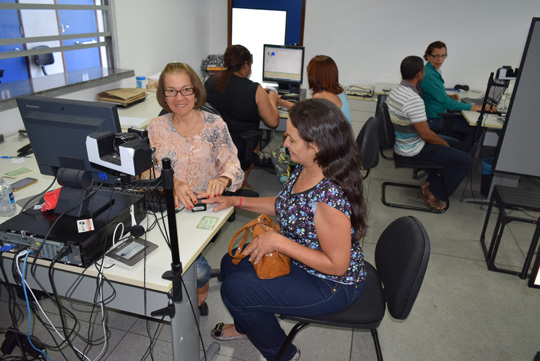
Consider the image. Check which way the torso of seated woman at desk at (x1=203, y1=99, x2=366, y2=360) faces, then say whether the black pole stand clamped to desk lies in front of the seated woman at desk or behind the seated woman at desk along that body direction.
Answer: in front

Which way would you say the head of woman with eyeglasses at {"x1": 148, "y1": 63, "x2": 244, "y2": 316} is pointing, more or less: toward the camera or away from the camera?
toward the camera

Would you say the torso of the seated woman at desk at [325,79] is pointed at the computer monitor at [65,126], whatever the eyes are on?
no

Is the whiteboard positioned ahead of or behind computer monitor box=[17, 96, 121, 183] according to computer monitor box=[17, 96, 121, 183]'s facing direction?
ahead

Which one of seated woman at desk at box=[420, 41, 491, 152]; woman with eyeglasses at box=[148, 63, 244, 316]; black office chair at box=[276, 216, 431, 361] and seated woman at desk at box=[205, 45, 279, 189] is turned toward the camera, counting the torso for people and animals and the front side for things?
the woman with eyeglasses

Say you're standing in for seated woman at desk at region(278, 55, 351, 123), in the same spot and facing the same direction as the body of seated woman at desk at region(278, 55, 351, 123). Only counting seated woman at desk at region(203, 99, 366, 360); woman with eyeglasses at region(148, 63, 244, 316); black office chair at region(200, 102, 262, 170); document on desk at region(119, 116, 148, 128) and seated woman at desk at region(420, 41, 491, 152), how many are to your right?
1

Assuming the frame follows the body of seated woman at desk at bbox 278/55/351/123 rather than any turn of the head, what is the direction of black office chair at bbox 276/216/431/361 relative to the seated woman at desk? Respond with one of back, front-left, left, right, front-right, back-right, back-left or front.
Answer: back-left

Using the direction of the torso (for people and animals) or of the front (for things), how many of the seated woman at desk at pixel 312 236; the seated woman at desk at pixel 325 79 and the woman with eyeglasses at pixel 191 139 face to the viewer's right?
0

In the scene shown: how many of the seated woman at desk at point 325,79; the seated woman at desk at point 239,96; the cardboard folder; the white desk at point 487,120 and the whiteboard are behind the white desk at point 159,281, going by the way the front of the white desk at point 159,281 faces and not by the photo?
0

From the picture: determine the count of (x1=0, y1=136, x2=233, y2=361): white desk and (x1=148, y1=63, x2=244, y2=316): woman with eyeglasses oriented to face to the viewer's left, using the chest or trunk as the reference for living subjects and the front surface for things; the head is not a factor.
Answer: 0

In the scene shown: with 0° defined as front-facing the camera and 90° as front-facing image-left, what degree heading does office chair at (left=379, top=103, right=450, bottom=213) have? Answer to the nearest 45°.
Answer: approximately 270°

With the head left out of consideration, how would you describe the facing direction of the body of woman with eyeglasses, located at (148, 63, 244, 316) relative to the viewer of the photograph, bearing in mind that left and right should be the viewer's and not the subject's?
facing the viewer

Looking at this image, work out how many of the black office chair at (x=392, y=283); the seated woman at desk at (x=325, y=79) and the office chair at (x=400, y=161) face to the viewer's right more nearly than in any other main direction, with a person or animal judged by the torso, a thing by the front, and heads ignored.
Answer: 1

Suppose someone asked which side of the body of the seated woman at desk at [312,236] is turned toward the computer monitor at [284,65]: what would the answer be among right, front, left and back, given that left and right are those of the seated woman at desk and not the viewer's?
right

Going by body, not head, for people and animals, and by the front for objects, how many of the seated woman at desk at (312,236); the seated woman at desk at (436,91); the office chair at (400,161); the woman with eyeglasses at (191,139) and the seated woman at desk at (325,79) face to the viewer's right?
2

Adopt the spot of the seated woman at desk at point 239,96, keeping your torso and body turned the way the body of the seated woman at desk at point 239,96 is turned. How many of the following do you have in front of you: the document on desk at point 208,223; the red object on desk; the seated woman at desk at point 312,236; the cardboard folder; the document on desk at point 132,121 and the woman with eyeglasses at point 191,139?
0

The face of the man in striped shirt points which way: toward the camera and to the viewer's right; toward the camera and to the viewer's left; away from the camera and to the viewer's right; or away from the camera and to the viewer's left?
away from the camera and to the viewer's right

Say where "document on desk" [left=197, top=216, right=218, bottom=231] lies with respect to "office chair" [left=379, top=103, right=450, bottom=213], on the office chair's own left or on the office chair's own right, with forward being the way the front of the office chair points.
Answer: on the office chair's own right

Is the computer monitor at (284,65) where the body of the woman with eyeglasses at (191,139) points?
no

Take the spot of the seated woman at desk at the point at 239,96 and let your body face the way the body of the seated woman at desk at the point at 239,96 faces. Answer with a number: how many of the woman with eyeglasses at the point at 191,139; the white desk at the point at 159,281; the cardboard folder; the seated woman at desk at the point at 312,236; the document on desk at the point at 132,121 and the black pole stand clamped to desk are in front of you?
0

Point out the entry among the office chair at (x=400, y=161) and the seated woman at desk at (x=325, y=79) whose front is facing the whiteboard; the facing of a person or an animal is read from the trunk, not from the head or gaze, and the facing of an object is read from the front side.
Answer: the office chair
